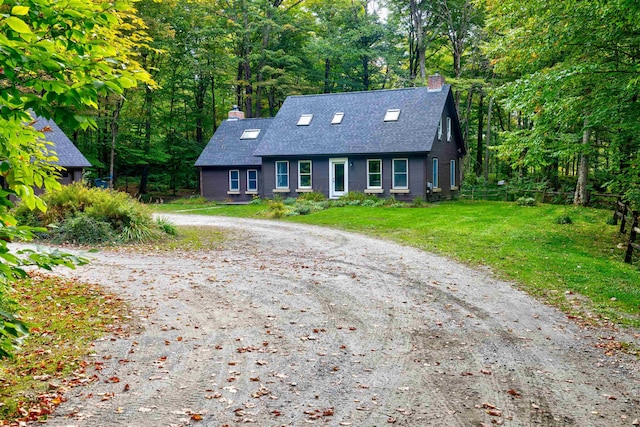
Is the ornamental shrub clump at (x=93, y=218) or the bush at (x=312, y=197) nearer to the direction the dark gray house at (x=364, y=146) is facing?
the ornamental shrub clump

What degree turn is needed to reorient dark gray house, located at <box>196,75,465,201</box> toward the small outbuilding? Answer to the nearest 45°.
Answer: approximately 90° to its right

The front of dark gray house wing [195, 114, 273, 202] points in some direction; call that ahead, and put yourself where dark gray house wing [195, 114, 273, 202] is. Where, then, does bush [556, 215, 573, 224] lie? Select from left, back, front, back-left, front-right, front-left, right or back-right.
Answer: front-left

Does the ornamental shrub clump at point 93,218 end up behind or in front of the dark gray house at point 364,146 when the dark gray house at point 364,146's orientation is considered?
in front

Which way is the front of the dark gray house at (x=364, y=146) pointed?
toward the camera

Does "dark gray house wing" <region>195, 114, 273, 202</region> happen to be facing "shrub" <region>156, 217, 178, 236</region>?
yes

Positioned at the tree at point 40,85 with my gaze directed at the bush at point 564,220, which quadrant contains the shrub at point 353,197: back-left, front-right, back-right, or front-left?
front-left

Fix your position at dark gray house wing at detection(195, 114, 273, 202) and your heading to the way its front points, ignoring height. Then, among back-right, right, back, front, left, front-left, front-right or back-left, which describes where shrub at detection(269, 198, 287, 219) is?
front

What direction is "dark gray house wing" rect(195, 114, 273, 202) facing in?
toward the camera

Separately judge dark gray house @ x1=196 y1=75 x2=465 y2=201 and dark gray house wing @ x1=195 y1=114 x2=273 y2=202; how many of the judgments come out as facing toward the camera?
2

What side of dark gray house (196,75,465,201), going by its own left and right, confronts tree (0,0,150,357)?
front

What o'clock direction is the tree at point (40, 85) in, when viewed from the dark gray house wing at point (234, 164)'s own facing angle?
The tree is roughly at 12 o'clock from the dark gray house wing.

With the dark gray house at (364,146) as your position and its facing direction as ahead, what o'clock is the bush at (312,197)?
The bush is roughly at 2 o'clock from the dark gray house.
